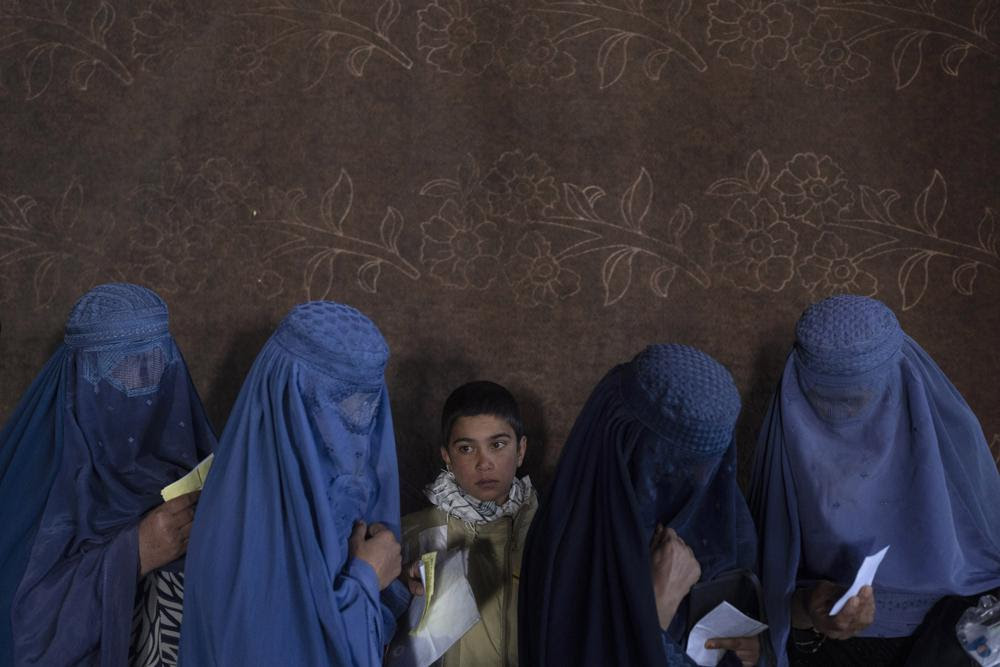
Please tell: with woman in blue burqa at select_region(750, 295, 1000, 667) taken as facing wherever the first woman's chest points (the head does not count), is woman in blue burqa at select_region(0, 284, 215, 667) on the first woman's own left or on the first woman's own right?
on the first woman's own right

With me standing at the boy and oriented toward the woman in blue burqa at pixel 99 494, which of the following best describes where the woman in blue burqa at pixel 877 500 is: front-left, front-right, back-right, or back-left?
back-left

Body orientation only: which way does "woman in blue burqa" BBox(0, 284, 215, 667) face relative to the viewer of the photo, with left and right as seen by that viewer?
facing the viewer and to the right of the viewer

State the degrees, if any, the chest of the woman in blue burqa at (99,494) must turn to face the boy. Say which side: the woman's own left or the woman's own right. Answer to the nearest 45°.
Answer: approximately 45° to the woman's own left

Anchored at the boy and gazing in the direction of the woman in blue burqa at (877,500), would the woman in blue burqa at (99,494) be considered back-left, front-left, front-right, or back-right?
back-right

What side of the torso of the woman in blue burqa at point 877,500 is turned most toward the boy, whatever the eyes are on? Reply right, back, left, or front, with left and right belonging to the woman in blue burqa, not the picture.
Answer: right

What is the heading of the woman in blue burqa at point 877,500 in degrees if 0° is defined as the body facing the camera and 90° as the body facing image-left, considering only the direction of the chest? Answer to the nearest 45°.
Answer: approximately 0°

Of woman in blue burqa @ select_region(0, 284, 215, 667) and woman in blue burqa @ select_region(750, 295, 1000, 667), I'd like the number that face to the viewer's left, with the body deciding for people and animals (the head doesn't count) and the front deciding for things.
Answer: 0
